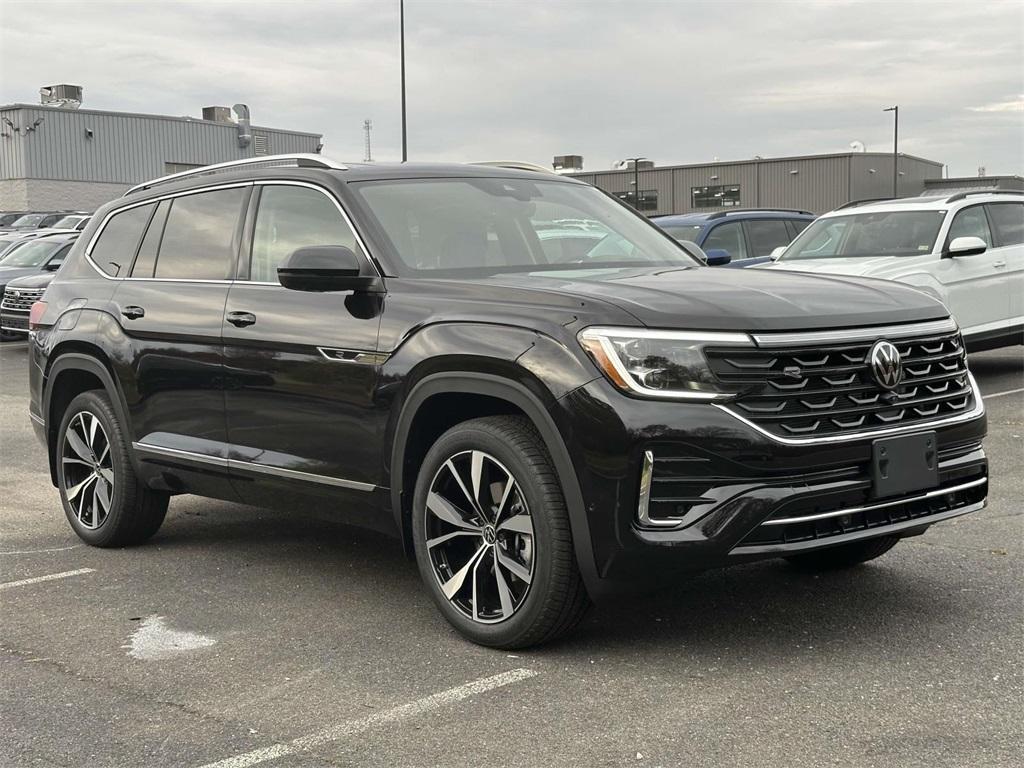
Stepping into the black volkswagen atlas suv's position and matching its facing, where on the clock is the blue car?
The blue car is roughly at 8 o'clock from the black volkswagen atlas suv.

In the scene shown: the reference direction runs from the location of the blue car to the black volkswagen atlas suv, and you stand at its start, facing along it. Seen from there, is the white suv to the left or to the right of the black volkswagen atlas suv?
left

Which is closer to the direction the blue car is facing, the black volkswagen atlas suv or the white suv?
the black volkswagen atlas suv

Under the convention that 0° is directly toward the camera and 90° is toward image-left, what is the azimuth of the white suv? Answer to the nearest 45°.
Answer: approximately 45°

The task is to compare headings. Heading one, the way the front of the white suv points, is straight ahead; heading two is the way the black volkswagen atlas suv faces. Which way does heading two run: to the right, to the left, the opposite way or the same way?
to the left

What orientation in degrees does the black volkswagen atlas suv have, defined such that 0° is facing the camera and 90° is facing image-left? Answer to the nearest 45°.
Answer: approximately 315°

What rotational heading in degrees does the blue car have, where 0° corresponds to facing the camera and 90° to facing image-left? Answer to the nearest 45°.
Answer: approximately 45°

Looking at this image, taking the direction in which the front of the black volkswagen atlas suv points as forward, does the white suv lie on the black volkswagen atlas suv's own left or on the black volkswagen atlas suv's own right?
on the black volkswagen atlas suv's own left

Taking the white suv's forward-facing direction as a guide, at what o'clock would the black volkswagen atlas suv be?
The black volkswagen atlas suv is roughly at 11 o'clock from the white suv.

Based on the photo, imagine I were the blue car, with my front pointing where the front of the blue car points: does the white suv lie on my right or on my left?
on my left
